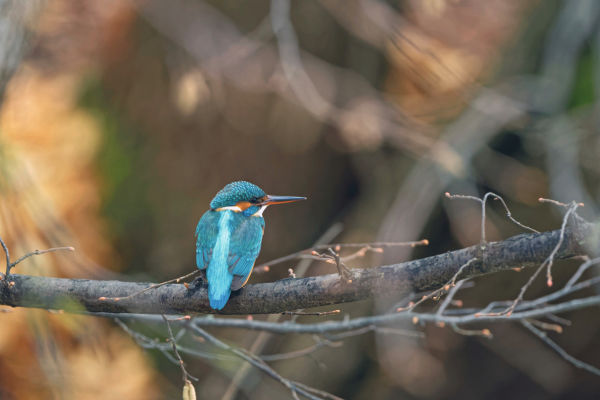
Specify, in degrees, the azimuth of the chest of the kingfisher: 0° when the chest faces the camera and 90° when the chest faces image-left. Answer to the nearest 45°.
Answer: approximately 225°
